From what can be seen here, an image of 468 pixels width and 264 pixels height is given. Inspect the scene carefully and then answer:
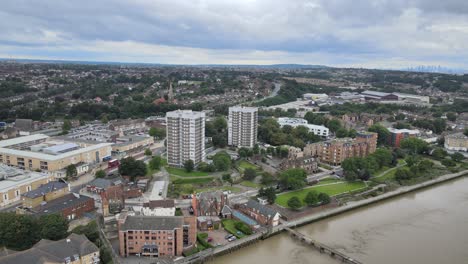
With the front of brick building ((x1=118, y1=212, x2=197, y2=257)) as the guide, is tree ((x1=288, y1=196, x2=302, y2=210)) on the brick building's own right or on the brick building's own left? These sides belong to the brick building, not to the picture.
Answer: on the brick building's own left

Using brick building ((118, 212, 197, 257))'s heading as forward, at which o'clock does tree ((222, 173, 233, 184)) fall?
The tree is roughly at 7 o'clock from the brick building.

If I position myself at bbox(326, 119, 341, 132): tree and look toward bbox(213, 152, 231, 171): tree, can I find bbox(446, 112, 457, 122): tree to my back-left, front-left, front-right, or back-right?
back-left

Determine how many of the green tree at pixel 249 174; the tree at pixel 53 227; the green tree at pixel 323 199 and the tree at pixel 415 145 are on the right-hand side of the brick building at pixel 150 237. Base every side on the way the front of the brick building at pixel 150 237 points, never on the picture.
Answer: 1

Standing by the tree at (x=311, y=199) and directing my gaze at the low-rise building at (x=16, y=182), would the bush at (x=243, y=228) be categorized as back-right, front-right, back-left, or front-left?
front-left

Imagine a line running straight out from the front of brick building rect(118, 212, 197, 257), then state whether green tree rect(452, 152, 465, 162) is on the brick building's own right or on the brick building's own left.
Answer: on the brick building's own left

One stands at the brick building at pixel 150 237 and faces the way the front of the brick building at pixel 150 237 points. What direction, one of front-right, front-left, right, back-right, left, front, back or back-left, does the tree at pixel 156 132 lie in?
back

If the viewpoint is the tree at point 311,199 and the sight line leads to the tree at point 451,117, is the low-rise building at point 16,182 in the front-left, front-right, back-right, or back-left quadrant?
back-left

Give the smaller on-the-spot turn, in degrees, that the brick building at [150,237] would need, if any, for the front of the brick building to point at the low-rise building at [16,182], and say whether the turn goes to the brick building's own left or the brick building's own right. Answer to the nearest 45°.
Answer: approximately 135° to the brick building's own right

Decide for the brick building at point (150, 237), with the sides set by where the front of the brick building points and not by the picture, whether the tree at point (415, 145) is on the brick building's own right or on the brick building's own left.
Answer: on the brick building's own left

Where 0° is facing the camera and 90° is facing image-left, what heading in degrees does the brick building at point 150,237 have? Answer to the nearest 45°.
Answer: approximately 0°

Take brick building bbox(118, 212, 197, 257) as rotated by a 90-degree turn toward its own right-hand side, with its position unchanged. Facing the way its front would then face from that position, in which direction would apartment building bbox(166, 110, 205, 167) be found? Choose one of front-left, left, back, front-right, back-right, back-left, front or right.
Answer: right

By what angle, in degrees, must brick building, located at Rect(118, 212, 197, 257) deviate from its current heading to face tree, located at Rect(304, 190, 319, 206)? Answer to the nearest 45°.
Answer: approximately 135° to its left

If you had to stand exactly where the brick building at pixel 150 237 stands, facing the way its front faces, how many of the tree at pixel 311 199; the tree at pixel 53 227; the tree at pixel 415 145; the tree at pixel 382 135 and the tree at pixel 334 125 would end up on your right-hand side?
1

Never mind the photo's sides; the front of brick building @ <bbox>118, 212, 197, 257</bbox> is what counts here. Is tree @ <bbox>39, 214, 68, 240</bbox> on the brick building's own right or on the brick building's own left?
on the brick building's own right

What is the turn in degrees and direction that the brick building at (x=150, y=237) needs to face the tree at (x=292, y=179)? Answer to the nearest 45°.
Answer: approximately 135° to its left

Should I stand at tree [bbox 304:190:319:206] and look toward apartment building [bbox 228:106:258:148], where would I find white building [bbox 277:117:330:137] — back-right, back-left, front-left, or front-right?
front-right

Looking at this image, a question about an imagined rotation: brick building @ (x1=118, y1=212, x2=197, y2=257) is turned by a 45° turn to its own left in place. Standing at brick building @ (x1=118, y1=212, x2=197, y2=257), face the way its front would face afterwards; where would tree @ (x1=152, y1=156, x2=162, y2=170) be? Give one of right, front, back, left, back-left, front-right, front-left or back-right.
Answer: back-left

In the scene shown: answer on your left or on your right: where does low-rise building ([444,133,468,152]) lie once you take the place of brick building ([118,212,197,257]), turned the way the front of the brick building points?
on your left
